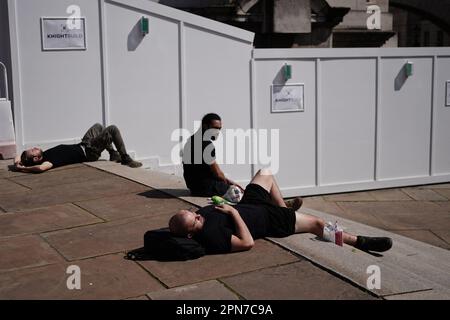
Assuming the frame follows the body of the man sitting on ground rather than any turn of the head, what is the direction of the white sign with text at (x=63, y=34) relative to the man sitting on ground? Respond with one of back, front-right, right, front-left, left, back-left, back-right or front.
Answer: back-left

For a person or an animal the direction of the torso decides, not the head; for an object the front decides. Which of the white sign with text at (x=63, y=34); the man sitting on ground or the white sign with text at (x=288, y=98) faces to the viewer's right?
the man sitting on ground

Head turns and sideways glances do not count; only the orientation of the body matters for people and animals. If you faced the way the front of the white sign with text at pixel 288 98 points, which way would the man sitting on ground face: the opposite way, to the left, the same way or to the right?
to the left

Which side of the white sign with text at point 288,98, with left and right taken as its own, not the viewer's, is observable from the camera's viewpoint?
front

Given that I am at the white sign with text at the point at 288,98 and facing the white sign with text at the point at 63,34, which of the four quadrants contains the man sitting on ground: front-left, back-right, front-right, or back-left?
front-left

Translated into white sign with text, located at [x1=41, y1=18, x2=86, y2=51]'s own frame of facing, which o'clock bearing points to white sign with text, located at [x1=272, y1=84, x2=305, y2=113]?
white sign with text, located at [x1=272, y1=84, x2=305, y2=113] is roughly at 9 o'clock from white sign with text, located at [x1=41, y1=18, x2=86, y2=51].

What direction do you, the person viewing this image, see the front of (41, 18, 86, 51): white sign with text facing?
facing the viewer

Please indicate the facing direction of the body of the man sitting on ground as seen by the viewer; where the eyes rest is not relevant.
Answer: to the viewer's right
